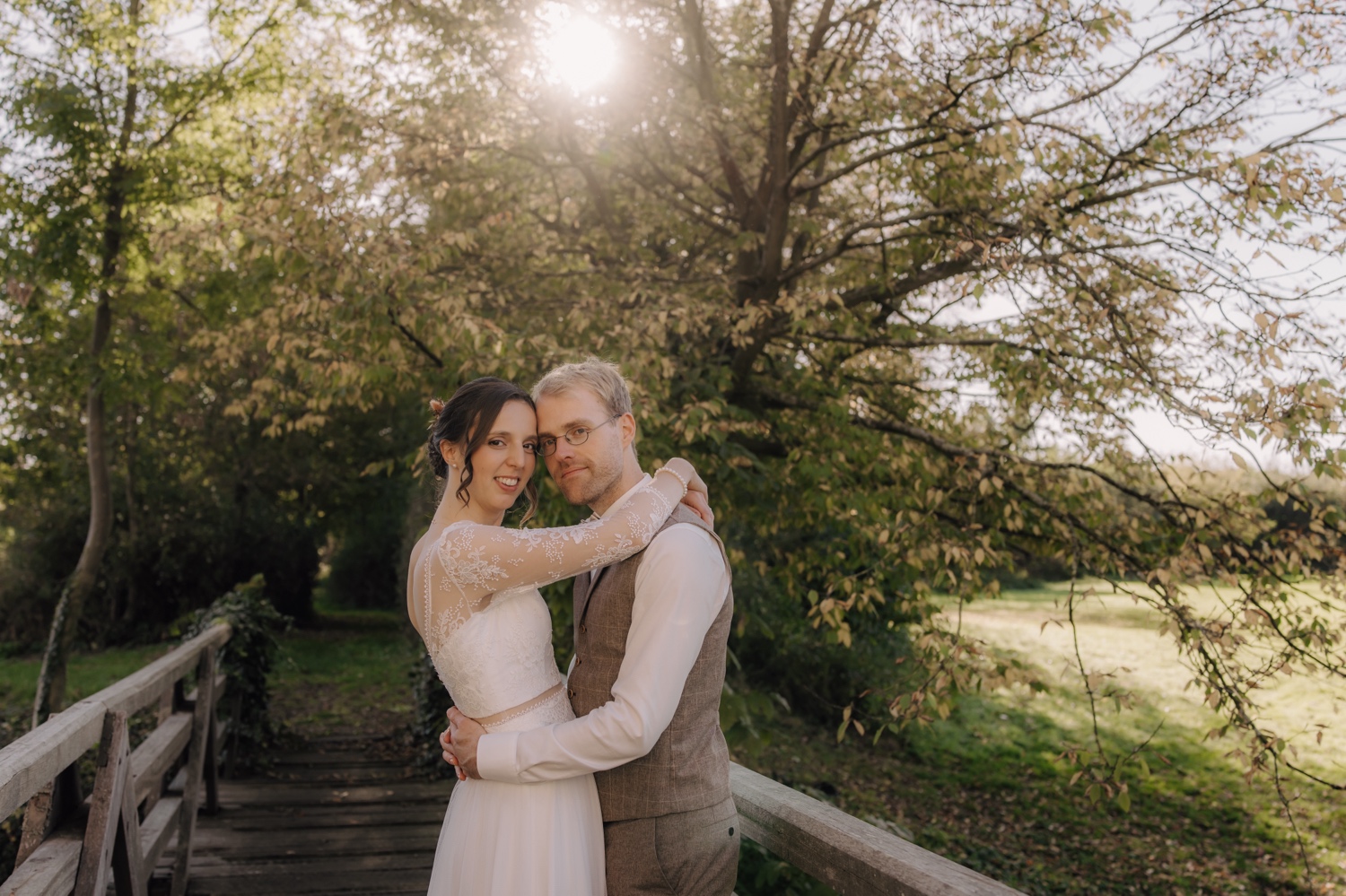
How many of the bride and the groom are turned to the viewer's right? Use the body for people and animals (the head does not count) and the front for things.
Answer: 1

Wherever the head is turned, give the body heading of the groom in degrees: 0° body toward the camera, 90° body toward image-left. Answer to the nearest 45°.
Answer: approximately 90°

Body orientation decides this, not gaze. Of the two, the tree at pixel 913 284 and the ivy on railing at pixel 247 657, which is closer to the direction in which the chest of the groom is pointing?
the ivy on railing

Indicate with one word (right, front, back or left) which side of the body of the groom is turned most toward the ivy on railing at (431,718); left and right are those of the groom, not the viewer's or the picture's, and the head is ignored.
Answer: right

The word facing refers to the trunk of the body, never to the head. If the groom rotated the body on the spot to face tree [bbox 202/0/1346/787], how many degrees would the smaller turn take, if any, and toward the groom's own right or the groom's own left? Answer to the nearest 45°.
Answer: approximately 135° to the groom's own right

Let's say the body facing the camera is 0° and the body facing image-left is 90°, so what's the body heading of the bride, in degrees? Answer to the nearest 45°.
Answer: approximately 270°
